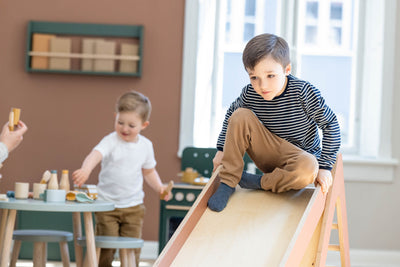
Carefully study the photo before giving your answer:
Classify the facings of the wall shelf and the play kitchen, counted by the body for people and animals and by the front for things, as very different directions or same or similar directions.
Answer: same or similar directions

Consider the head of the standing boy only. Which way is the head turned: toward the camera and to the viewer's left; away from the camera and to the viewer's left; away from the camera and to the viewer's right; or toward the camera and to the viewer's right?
toward the camera and to the viewer's left

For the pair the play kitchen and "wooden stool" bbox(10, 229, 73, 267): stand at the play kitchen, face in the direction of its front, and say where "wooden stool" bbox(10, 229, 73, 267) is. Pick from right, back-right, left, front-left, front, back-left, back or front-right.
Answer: front-right

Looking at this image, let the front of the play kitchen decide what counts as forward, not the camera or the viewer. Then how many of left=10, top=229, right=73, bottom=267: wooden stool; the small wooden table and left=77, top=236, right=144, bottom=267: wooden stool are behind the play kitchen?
0

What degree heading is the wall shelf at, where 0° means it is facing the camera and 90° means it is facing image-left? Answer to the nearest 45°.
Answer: approximately 0°

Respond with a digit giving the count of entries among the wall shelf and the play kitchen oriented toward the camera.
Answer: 2

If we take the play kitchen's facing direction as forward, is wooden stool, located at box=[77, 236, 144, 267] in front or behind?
in front

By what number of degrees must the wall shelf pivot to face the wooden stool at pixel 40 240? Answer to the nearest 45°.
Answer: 0° — it already faces it

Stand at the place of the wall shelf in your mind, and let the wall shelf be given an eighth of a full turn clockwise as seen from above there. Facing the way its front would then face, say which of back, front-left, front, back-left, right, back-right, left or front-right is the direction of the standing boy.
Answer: front-left

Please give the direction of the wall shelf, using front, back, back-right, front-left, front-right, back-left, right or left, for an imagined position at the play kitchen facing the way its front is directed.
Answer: back-right

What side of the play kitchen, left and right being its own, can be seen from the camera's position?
front

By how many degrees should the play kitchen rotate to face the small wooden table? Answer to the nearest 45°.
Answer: approximately 45° to its right

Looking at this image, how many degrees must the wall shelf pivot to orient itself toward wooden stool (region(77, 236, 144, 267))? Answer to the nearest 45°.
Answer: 0° — it already faces it

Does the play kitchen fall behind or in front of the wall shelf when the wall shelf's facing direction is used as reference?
in front

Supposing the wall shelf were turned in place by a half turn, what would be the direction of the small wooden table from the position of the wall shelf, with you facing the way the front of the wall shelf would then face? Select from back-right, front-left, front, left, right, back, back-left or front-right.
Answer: back
